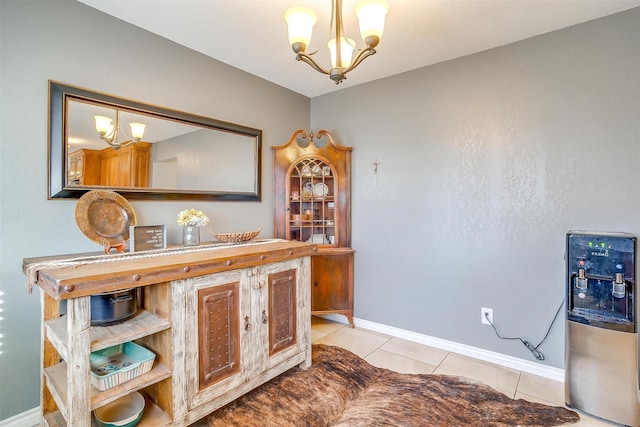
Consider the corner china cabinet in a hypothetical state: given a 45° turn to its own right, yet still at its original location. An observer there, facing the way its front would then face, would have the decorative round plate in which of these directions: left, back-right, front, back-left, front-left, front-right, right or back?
front

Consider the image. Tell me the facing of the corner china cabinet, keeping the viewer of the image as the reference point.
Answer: facing the viewer

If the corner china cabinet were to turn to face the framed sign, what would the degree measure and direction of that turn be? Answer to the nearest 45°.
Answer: approximately 45° to its right

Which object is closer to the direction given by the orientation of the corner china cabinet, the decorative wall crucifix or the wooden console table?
the wooden console table

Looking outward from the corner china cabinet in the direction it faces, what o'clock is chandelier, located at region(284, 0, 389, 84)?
The chandelier is roughly at 12 o'clock from the corner china cabinet.

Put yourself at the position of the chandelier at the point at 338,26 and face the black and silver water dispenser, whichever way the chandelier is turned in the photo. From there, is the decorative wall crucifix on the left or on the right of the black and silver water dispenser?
left

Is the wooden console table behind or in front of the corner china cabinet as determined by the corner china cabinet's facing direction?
in front

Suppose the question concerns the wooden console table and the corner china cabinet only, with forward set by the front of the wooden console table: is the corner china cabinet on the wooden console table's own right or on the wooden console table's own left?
on the wooden console table's own left

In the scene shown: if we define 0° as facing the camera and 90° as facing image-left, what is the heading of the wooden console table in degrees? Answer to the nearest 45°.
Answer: approximately 315°

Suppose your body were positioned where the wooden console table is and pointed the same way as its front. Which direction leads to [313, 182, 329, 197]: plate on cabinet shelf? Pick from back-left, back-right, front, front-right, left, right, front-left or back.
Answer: left

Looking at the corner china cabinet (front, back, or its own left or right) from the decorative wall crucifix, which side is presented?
left

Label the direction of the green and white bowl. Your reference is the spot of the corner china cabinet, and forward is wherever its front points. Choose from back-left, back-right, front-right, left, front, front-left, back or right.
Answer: front-right

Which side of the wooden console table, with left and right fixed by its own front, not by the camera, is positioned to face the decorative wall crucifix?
left

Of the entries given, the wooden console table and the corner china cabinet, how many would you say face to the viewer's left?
0

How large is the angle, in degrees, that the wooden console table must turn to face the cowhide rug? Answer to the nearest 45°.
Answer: approximately 45° to its left

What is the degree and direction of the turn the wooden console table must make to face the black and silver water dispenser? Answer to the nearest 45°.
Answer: approximately 45° to its left
